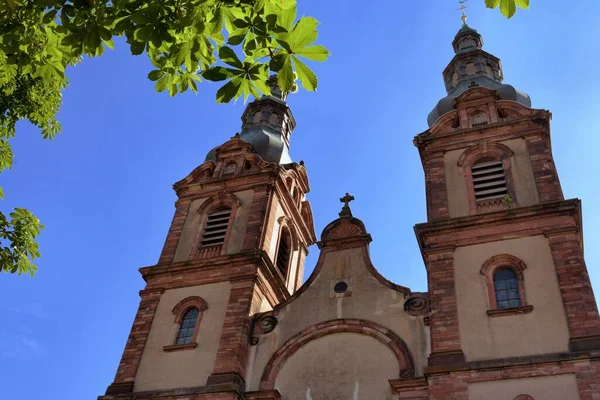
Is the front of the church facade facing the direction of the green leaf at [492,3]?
yes

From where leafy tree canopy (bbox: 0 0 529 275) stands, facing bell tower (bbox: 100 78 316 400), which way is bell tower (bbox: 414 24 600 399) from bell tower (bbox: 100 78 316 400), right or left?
right

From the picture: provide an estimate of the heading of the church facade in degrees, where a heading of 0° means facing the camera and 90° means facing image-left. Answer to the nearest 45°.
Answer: approximately 0°
